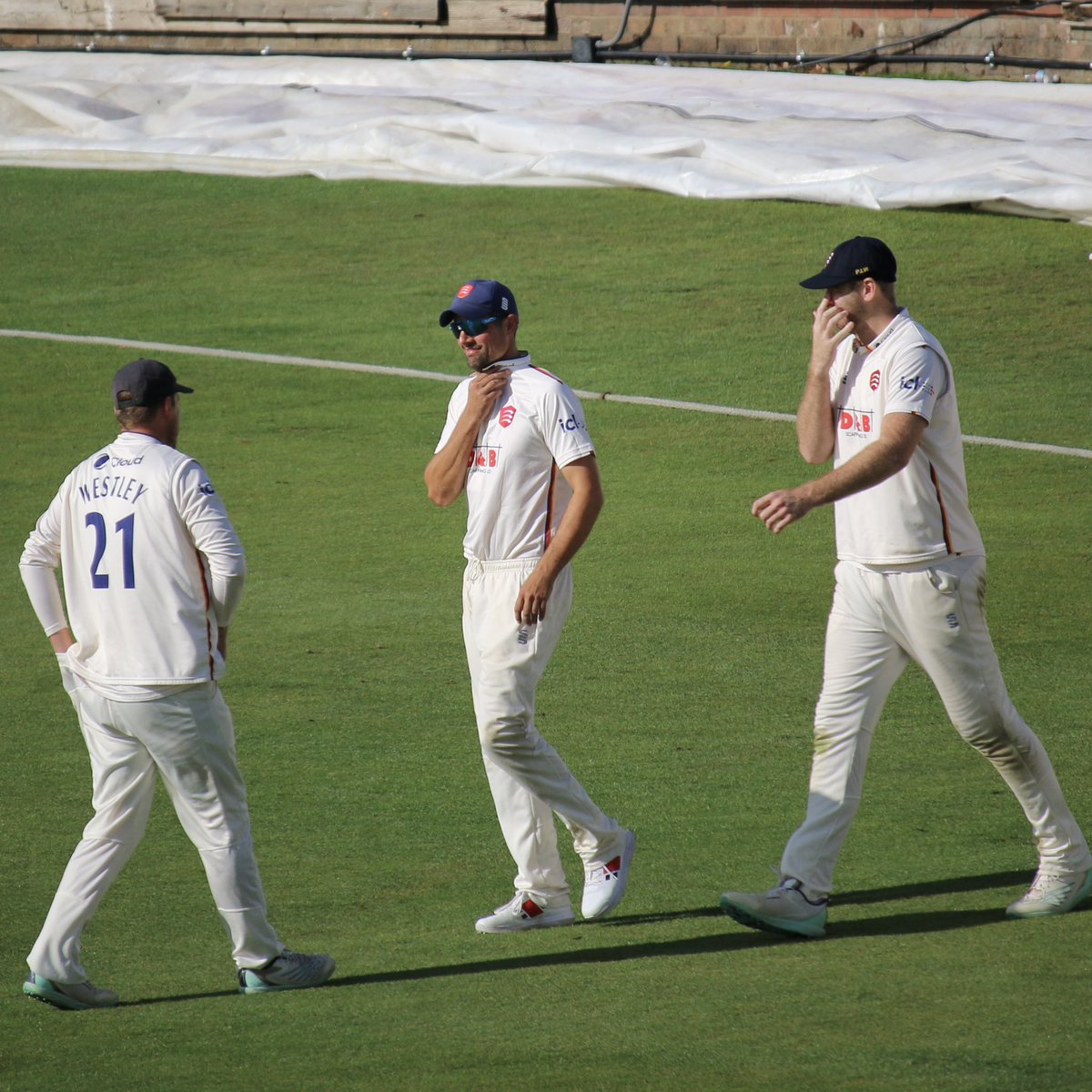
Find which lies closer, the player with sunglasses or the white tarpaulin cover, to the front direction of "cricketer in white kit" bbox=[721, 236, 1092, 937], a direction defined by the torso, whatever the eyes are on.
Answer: the player with sunglasses

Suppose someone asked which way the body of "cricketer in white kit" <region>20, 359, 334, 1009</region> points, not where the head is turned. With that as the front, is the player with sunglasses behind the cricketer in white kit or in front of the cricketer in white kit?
in front

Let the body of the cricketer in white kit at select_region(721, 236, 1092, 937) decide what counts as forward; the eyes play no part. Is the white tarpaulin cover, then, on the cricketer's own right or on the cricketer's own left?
on the cricketer's own right

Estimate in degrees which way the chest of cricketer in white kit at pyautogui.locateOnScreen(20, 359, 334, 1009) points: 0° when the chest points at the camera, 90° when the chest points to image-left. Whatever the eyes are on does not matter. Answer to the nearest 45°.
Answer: approximately 225°

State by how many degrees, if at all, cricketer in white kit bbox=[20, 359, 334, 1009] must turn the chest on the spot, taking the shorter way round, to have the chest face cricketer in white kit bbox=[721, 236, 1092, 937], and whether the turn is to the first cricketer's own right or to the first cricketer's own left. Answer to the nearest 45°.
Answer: approximately 45° to the first cricketer's own right

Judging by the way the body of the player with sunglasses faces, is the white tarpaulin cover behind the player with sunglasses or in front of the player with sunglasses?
behind

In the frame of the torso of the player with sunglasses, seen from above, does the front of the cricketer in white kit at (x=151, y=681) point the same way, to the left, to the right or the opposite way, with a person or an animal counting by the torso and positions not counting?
the opposite way

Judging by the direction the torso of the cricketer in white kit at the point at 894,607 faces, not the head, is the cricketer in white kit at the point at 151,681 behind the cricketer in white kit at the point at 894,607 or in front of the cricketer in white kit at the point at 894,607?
in front

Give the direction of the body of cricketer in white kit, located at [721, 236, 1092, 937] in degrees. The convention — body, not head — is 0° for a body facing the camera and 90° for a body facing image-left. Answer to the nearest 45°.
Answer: approximately 45°

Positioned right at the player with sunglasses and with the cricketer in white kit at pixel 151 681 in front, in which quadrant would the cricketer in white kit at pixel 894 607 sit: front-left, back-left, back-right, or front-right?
back-left

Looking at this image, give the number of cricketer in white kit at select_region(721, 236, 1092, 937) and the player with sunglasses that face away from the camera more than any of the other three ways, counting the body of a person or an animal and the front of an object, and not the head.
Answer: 0
